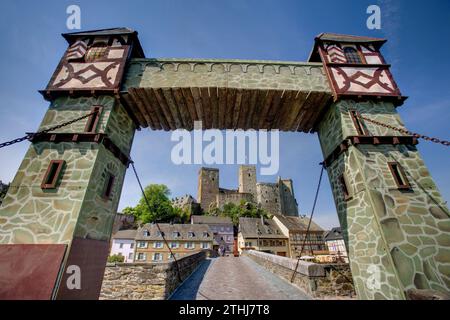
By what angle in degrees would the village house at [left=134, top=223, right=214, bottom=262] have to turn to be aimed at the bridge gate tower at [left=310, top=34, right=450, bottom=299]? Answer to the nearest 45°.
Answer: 0° — it already faces it

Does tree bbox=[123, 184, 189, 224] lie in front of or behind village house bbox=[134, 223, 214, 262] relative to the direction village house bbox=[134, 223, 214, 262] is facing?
behind

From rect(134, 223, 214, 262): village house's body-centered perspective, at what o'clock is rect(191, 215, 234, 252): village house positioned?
rect(191, 215, 234, 252): village house is roughly at 8 o'clock from rect(134, 223, 214, 262): village house.

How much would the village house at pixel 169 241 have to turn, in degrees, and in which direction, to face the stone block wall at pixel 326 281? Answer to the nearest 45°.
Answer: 0° — it already faces it

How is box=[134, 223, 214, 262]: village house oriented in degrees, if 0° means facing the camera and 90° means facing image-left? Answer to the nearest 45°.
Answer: approximately 0°

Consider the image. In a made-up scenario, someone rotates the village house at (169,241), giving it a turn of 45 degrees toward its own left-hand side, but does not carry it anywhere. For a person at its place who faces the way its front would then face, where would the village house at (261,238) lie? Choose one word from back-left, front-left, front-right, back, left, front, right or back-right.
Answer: front-left

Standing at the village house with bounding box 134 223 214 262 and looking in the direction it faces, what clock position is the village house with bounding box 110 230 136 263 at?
the village house with bounding box 110 230 136 263 is roughly at 4 o'clock from the village house with bounding box 134 223 214 262.

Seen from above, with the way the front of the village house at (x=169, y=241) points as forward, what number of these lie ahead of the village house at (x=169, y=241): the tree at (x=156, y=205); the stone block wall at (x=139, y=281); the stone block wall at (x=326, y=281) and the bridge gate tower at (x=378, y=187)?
3

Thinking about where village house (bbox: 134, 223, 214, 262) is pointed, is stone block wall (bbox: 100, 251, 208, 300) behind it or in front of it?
in front

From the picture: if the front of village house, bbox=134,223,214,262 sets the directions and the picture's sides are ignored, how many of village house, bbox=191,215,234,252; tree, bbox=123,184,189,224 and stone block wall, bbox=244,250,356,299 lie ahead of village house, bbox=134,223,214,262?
1

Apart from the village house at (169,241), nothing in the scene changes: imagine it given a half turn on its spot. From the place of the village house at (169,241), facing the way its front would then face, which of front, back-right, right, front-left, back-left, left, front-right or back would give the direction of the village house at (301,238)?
right

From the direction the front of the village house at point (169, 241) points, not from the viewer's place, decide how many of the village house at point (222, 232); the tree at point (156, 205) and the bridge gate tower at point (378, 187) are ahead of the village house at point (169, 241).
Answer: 1
